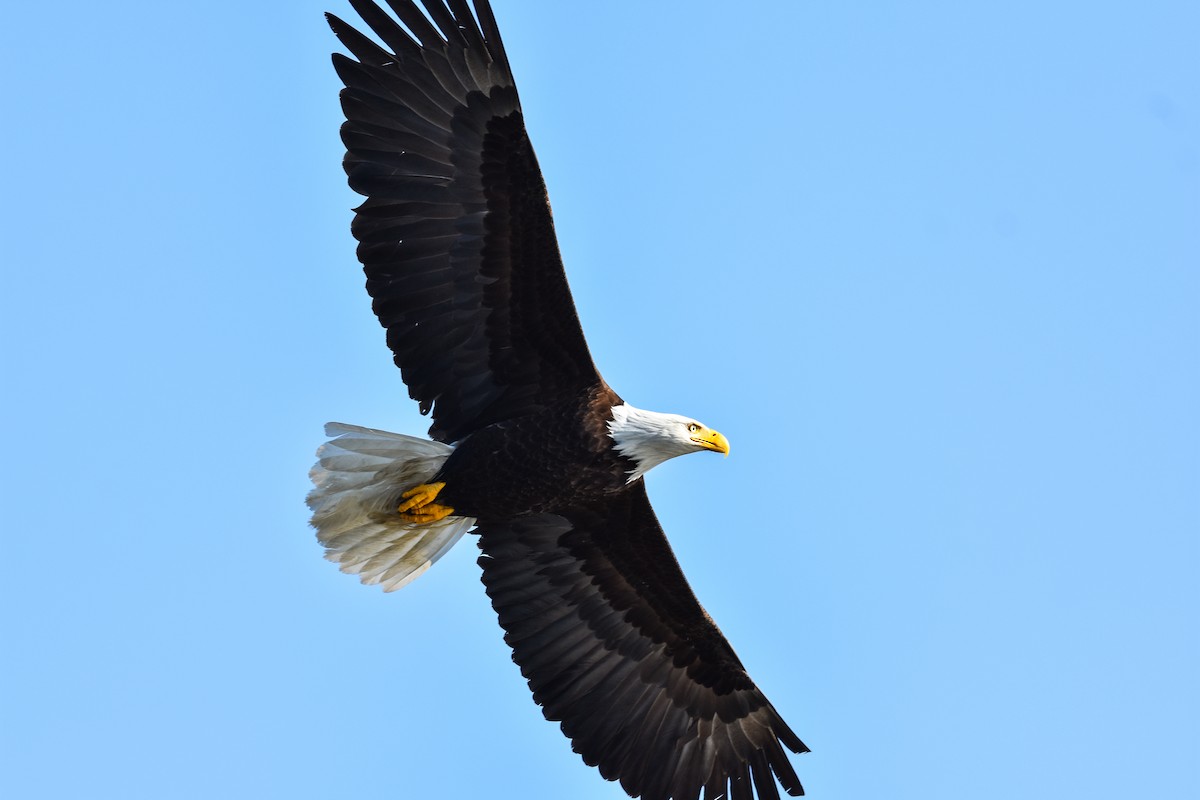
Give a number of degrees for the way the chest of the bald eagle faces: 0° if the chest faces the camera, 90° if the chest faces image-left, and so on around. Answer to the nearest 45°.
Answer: approximately 270°
